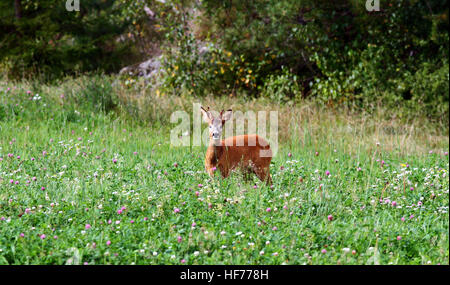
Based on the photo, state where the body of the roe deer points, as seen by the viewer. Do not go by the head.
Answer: to the viewer's left
